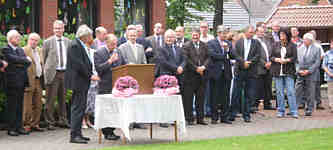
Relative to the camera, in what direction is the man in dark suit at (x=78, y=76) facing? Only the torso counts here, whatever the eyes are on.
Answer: to the viewer's right

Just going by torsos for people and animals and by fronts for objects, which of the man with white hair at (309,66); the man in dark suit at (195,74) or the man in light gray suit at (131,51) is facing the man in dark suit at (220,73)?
the man with white hair

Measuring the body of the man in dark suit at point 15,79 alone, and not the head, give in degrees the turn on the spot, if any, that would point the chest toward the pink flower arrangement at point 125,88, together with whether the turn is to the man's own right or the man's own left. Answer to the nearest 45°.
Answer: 0° — they already face it

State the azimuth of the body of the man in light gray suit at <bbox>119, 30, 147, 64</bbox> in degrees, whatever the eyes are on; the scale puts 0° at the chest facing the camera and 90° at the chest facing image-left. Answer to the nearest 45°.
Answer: approximately 0°

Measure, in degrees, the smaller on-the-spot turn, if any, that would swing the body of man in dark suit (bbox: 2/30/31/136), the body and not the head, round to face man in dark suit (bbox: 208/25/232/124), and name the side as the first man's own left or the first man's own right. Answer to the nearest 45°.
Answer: approximately 45° to the first man's own left
